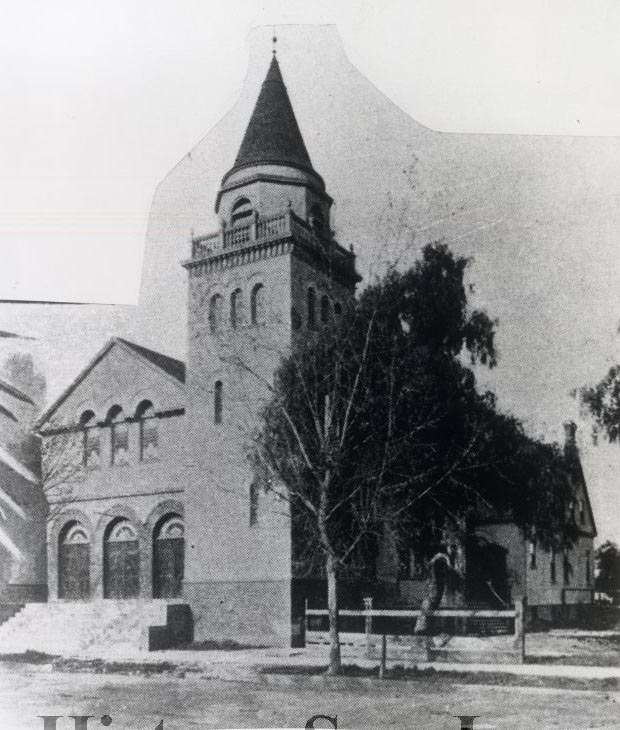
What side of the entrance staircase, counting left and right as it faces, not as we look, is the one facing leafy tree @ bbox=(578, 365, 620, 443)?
left

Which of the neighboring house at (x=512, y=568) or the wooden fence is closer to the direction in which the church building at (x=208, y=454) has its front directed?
the wooden fence

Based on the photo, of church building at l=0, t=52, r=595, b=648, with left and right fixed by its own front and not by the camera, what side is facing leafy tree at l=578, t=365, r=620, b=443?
left

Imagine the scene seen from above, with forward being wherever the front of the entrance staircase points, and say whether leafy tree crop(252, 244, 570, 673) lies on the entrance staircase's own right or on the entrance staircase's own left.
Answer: on the entrance staircase's own left

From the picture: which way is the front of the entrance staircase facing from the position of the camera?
facing the viewer and to the left of the viewer

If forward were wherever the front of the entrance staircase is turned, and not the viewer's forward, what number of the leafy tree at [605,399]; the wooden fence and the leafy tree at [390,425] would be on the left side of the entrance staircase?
3

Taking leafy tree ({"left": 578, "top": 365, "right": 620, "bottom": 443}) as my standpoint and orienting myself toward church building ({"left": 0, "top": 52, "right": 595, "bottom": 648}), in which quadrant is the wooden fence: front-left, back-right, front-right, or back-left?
front-left
